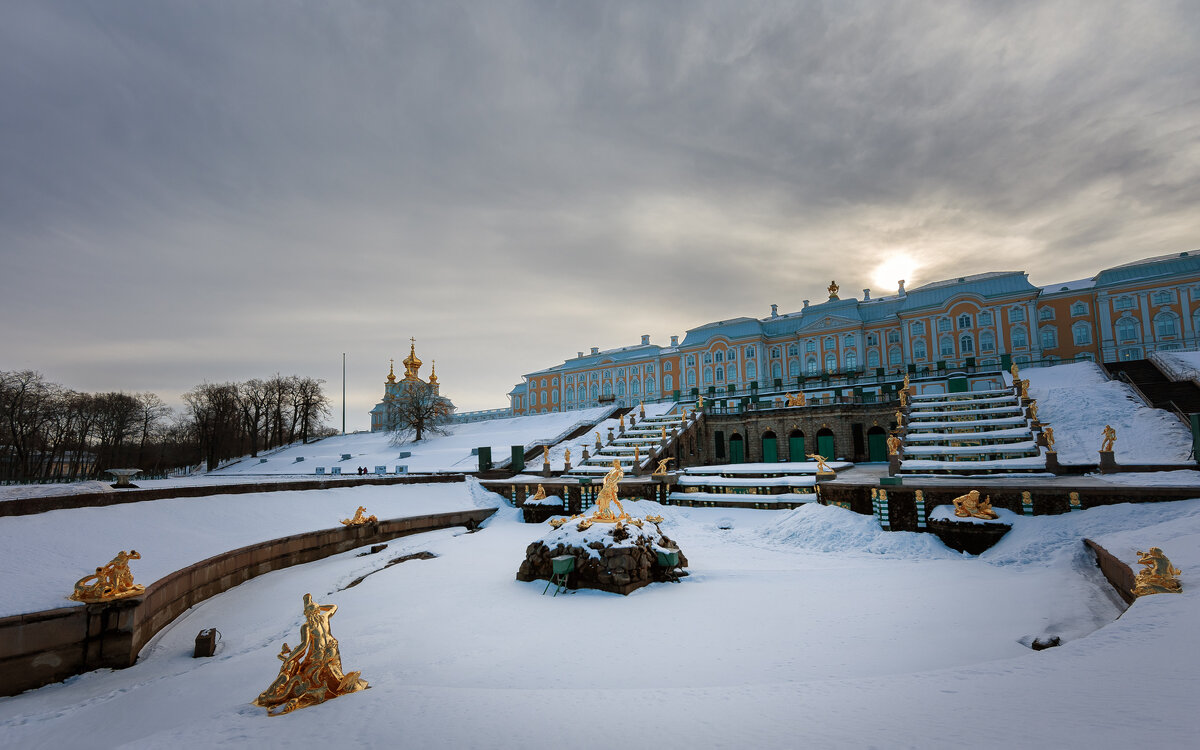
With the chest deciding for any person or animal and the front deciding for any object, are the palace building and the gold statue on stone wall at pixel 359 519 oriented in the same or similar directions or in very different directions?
very different directions

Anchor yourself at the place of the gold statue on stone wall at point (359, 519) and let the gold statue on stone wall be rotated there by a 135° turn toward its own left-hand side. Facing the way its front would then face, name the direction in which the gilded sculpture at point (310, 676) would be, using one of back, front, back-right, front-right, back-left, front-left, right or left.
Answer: back-left

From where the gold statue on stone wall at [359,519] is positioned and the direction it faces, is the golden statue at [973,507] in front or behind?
in front

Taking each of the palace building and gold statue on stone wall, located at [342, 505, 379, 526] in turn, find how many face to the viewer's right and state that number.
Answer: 1

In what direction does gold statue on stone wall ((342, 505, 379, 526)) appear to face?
to the viewer's right

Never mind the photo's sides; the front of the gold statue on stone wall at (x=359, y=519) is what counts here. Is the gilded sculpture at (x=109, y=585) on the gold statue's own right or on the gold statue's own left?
on the gold statue's own right

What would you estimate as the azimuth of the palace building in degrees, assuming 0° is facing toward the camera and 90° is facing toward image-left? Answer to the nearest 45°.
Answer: approximately 45°

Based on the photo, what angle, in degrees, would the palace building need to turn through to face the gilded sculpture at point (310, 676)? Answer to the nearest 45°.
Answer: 0° — it already faces it

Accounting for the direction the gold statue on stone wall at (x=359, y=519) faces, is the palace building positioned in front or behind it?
in front
